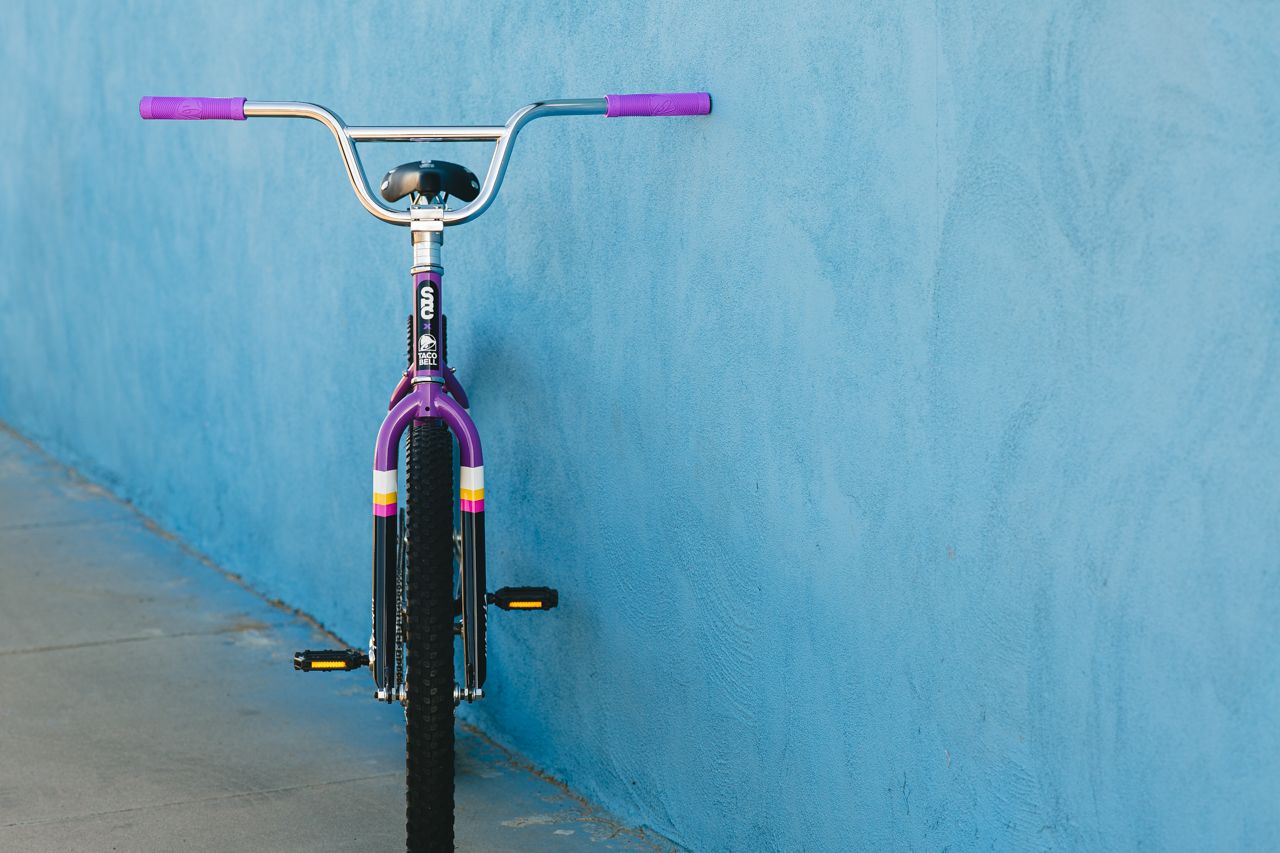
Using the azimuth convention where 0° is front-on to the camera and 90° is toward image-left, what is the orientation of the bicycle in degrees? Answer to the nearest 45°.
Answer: approximately 0°
